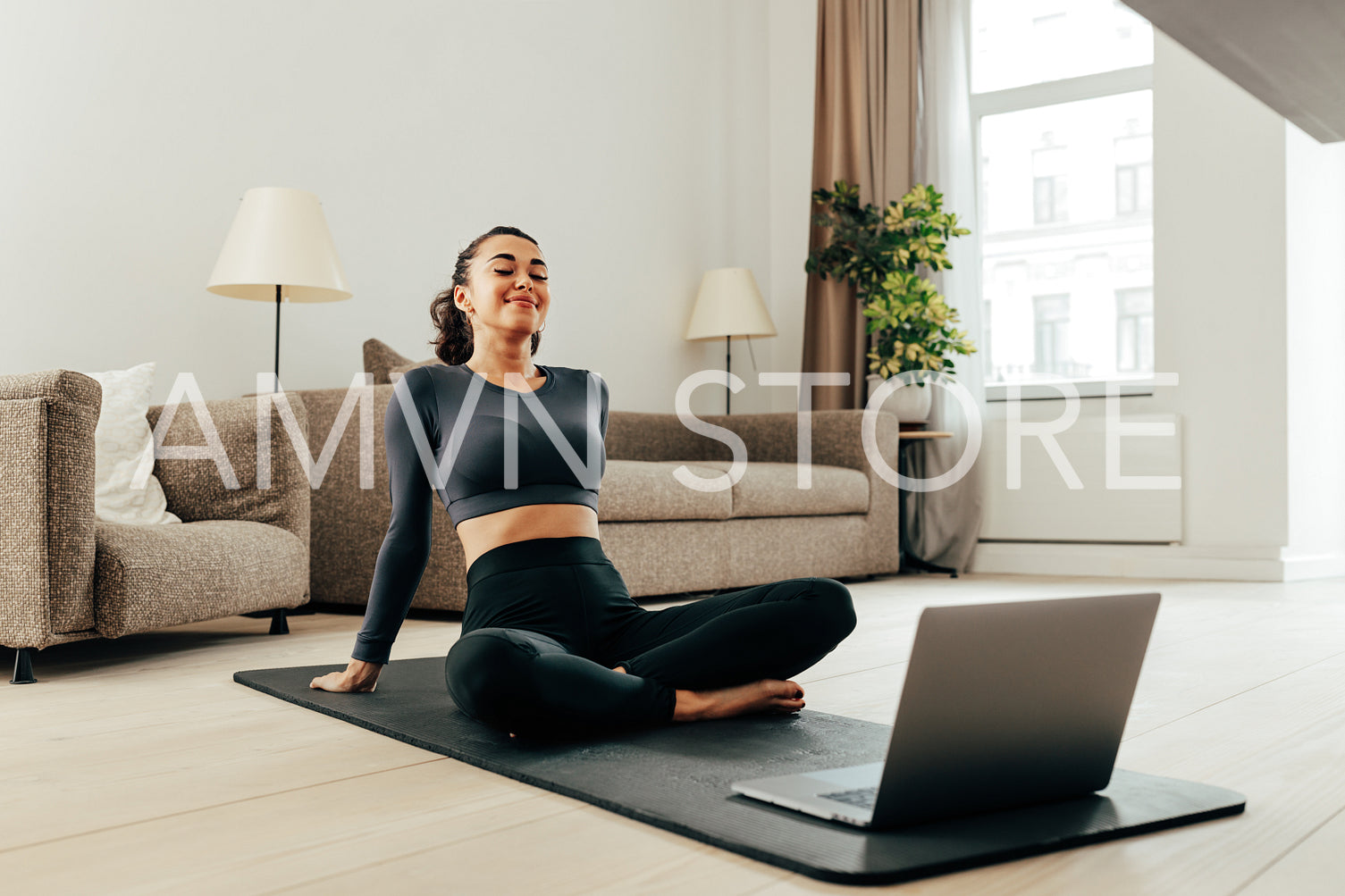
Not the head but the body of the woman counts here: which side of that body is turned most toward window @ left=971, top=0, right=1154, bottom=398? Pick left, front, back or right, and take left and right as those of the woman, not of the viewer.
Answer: left

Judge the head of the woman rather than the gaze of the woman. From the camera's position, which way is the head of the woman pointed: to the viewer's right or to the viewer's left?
to the viewer's right

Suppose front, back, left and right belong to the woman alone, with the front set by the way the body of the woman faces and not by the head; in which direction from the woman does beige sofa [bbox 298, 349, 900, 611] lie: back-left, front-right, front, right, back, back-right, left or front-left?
back-left

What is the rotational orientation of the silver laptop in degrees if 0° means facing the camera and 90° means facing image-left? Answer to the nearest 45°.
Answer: approximately 135°

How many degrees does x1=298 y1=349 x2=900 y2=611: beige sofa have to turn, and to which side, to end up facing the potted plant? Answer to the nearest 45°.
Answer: approximately 90° to its left

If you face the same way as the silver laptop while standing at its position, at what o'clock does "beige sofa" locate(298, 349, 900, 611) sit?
The beige sofa is roughly at 1 o'clock from the silver laptop.
